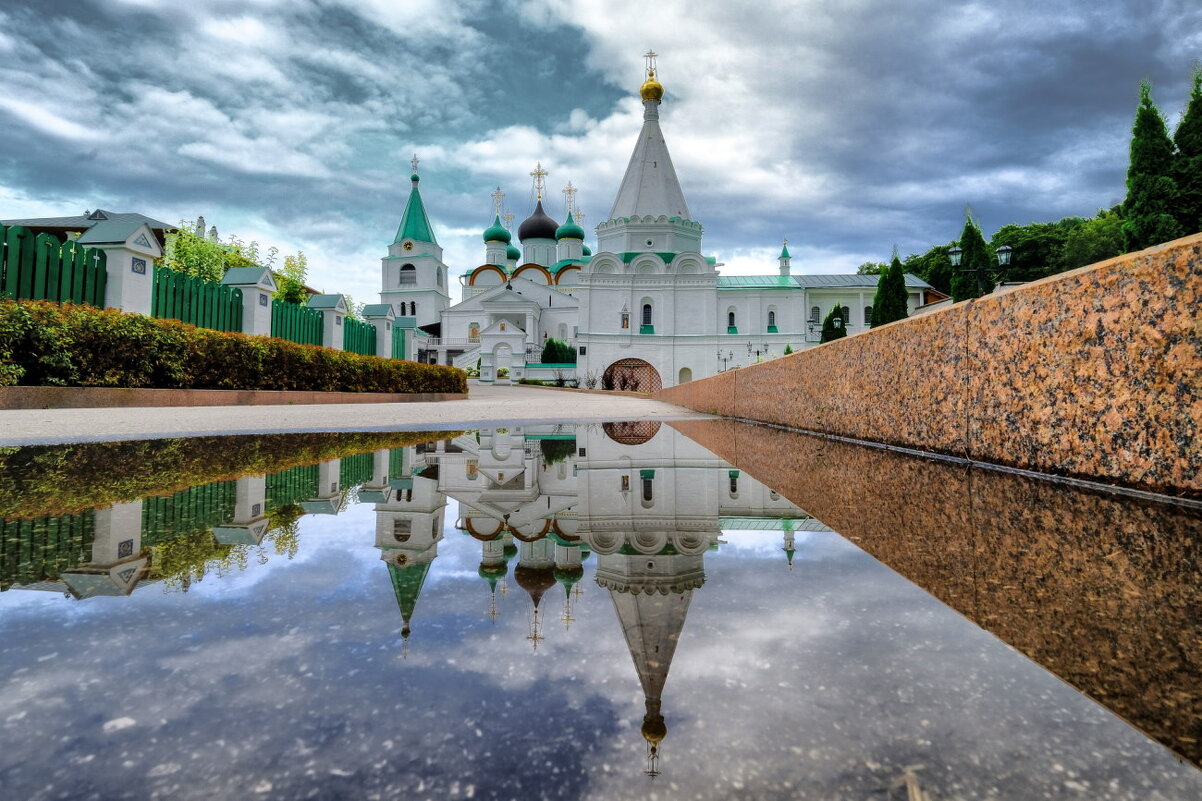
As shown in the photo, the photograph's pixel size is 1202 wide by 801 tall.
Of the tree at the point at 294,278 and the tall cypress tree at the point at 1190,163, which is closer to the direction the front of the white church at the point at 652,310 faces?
the tall cypress tree

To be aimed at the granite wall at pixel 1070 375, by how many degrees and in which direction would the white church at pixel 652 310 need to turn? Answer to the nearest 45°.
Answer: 0° — it already faces it

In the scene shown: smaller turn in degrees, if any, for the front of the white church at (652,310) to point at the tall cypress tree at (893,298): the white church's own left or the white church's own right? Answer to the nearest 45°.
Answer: approximately 45° to the white church's own left

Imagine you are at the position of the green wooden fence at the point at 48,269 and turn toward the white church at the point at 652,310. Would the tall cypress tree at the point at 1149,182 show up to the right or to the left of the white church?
right

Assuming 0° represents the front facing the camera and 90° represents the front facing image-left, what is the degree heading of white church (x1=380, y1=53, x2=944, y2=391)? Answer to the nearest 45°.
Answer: approximately 0°

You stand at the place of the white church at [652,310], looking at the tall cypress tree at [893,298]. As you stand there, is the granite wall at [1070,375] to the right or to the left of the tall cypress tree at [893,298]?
right

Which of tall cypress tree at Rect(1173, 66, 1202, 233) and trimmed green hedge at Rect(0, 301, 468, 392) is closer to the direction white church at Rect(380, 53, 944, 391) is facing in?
the trimmed green hedge

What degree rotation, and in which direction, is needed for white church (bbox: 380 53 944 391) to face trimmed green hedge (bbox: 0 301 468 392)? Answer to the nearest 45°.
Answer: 0° — it already faces it

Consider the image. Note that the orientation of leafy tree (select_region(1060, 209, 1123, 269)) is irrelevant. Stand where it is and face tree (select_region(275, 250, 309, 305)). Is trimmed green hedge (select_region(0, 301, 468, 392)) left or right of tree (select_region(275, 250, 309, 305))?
left

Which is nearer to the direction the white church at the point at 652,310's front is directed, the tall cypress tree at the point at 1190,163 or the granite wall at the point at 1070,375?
the granite wall

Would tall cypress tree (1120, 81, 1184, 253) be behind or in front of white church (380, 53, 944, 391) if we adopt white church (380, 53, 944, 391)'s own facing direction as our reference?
in front

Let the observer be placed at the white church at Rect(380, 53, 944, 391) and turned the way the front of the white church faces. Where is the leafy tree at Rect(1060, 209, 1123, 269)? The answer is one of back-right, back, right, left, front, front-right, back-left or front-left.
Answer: left
